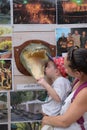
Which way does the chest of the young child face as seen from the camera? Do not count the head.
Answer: to the viewer's left

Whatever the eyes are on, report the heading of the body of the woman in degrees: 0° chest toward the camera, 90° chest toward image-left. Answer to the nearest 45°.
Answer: approximately 90°
